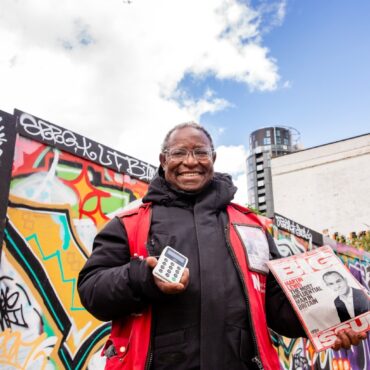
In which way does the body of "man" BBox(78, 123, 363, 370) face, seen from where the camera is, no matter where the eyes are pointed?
toward the camera
